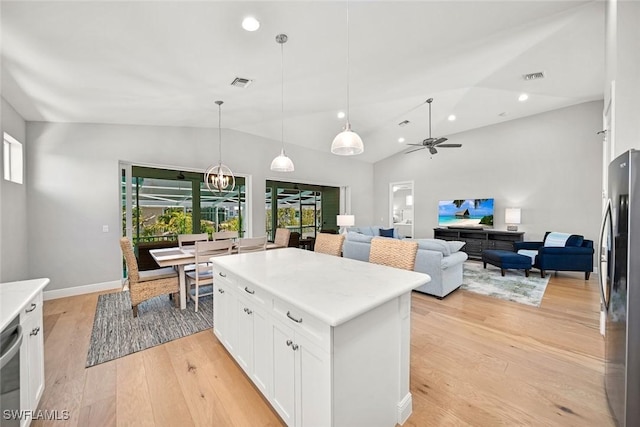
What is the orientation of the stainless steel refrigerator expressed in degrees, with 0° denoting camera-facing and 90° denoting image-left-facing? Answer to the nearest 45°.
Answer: approximately 90°

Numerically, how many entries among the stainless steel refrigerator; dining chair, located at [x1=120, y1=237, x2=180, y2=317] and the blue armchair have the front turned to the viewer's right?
1

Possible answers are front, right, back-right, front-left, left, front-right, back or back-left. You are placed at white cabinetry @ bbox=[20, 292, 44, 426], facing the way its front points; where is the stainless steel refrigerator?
front-right

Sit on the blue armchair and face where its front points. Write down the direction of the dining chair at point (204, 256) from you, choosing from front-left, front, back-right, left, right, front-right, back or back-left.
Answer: front-left

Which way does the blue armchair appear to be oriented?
to the viewer's left

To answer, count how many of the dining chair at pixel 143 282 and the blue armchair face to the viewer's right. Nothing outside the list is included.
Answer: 1

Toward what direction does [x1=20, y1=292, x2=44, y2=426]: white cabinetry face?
to the viewer's right

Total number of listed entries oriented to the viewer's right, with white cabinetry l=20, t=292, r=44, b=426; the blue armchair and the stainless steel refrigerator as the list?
1

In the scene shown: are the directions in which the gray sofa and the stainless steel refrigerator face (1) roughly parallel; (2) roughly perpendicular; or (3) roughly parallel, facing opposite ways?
roughly perpendicular

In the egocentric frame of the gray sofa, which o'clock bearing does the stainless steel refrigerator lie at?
The stainless steel refrigerator is roughly at 4 o'clock from the gray sofa.

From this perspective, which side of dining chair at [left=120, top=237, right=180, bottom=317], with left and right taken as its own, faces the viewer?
right

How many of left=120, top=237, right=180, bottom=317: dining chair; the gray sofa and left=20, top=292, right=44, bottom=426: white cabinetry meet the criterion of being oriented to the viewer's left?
0
